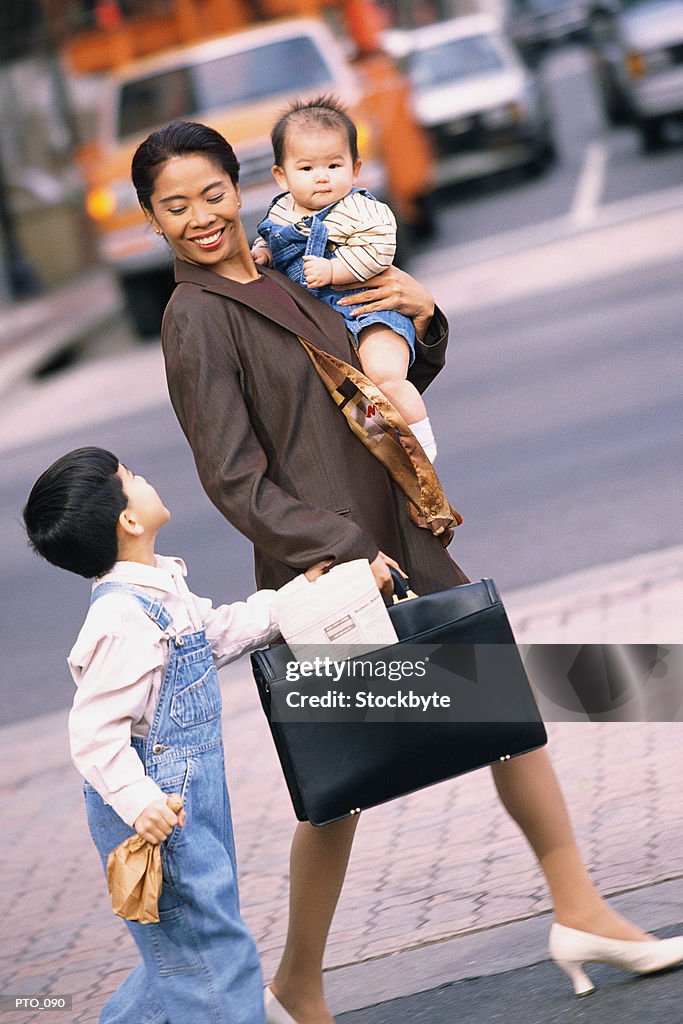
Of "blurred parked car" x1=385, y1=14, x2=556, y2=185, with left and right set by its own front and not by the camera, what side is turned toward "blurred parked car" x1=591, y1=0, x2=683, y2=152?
left

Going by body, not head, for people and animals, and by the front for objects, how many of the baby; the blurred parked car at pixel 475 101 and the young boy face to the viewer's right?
1

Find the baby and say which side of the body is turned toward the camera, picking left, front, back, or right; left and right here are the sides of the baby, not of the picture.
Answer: front

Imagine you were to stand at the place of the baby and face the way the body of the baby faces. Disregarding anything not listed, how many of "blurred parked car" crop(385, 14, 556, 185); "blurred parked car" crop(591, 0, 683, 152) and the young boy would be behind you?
2

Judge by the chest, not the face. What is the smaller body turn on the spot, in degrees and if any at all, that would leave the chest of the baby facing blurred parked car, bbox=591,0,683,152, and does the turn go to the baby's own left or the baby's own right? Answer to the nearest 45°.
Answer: approximately 180°

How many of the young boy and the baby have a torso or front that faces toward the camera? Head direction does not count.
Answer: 1

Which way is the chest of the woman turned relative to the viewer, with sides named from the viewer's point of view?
facing the viewer and to the right of the viewer

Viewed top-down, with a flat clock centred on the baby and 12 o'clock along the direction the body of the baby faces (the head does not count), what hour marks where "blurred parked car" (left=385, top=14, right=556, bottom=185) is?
The blurred parked car is roughly at 6 o'clock from the baby.

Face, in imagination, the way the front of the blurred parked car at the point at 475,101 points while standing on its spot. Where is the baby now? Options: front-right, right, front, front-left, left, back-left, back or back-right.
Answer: front-left

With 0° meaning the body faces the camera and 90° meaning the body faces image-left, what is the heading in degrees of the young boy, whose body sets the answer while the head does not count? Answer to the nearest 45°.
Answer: approximately 270°

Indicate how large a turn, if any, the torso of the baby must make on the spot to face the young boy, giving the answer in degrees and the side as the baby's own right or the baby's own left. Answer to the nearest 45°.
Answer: approximately 45° to the baby's own right

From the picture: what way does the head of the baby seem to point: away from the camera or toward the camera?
toward the camera

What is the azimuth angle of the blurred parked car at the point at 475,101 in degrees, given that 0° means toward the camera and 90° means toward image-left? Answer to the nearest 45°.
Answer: approximately 45°

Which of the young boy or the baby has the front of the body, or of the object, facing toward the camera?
the baby
